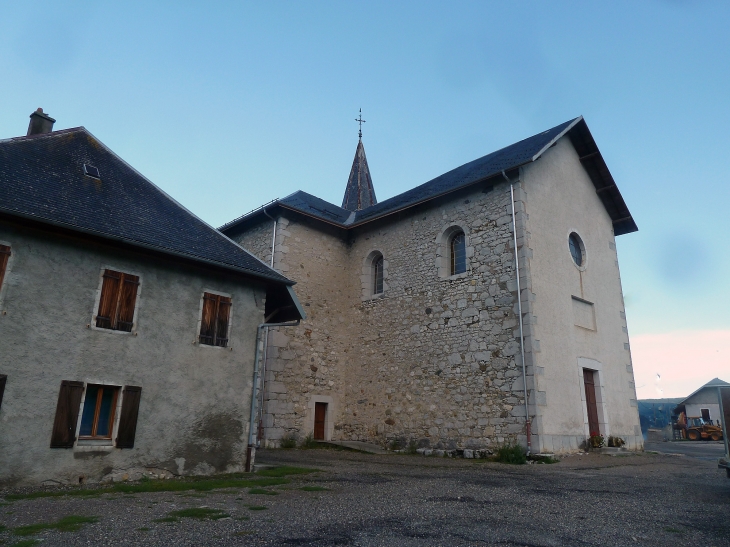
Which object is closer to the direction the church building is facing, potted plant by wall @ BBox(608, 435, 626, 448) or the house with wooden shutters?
the potted plant by wall

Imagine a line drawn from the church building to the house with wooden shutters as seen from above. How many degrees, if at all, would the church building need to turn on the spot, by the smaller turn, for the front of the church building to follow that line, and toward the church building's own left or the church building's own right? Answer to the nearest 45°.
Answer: approximately 90° to the church building's own right

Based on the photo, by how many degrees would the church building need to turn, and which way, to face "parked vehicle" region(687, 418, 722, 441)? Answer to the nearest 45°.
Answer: approximately 90° to its left
